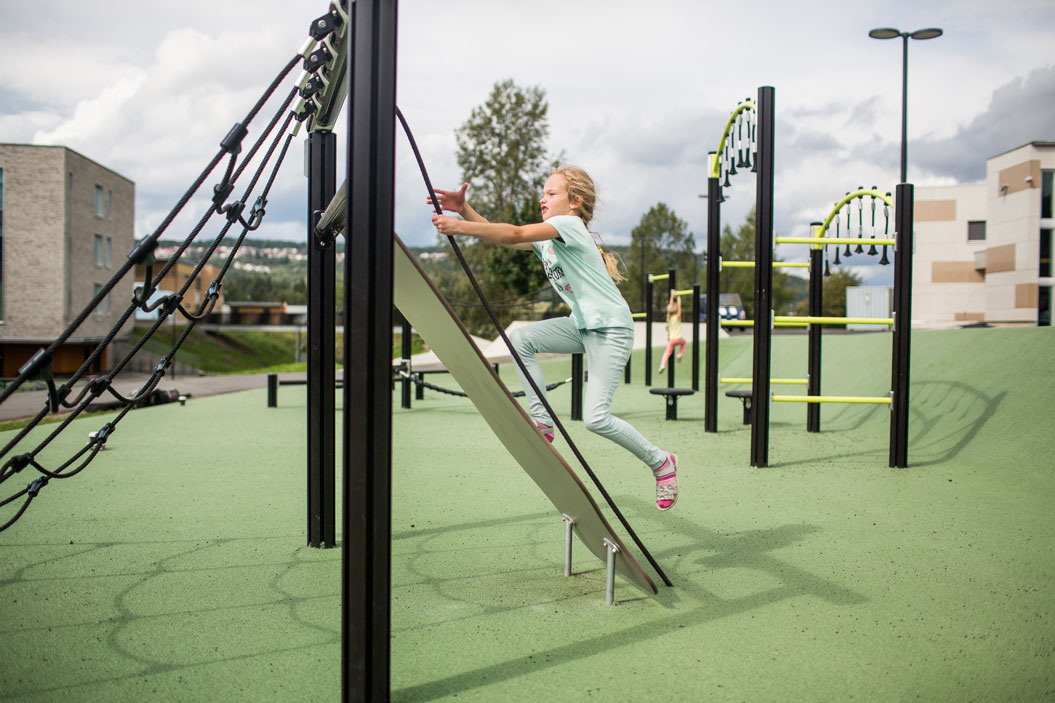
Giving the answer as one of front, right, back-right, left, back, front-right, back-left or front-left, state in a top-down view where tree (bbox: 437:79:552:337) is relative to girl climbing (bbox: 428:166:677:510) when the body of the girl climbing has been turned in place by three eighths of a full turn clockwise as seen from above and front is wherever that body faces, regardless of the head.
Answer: front-left

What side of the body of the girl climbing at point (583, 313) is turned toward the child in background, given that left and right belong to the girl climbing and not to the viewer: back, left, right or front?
right

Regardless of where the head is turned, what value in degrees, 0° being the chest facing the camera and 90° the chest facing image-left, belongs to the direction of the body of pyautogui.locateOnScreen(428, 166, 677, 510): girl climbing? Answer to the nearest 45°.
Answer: approximately 90°

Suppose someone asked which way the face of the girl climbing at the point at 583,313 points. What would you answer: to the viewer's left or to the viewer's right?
to the viewer's left

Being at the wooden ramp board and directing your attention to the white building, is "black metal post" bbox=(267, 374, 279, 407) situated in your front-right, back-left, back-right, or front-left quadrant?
front-left

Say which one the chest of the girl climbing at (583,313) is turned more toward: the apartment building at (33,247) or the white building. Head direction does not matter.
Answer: the apartment building

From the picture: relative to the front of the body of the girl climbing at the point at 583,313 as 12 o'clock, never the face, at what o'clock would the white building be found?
The white building is roughly at 4 o'clock from the girl climbing.
